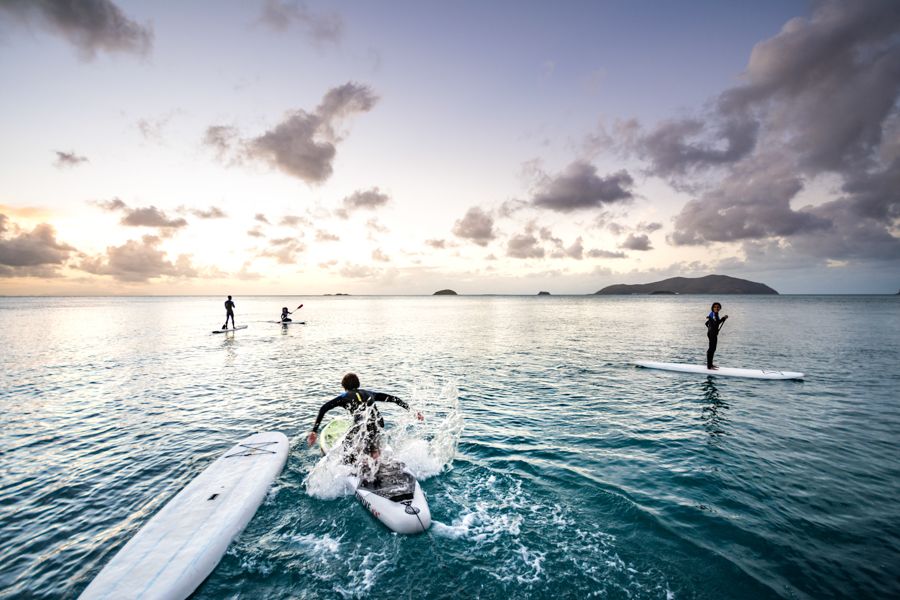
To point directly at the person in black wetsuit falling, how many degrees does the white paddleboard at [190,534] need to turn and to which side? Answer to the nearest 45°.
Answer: approximately 45° to its right

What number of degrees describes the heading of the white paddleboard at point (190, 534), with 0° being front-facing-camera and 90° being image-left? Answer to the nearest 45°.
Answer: approximately 225°

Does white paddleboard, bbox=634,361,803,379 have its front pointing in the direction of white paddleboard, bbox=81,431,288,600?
no

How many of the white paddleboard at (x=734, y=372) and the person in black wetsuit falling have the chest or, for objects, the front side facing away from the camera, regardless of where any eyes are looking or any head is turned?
1

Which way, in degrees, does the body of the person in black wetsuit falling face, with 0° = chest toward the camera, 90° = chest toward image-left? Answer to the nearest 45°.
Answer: approximately 180°

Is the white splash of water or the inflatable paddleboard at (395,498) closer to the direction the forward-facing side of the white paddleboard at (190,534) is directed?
the white splash of water

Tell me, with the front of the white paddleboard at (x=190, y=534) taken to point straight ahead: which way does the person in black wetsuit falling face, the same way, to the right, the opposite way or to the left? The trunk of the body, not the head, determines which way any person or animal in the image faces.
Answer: the same way

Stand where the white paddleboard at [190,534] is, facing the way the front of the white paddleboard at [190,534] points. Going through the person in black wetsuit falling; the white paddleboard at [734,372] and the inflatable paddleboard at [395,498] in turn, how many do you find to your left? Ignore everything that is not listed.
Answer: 0

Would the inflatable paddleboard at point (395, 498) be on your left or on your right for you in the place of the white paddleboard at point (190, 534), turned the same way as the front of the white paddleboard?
on your right

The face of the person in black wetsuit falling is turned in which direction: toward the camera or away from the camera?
away from the camera
